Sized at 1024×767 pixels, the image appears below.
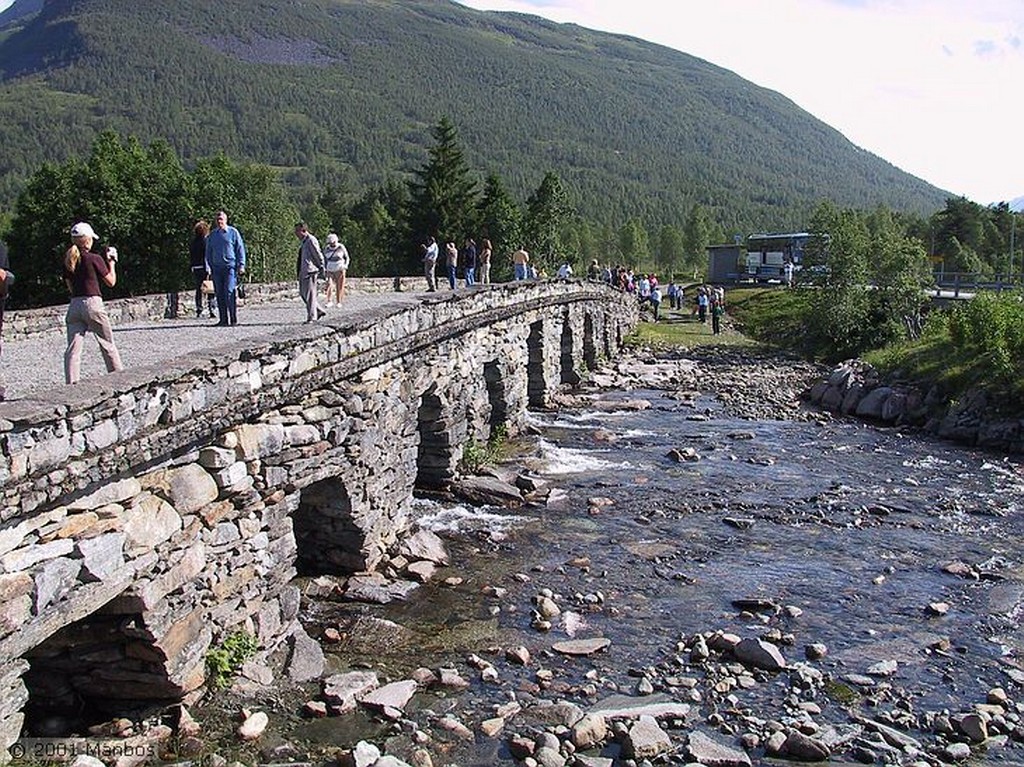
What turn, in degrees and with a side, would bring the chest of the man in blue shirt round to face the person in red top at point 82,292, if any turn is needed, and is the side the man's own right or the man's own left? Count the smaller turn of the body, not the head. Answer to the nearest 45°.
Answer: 0° — they already face them

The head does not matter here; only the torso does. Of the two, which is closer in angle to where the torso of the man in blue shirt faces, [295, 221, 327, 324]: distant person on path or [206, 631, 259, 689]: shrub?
the shrub

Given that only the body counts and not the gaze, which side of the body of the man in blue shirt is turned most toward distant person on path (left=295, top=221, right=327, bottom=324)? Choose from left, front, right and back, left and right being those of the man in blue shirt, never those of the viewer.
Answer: left

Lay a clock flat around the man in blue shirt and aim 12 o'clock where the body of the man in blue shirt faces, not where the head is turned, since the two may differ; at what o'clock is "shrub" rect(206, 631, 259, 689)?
The shrub is roughly at 12 o'clock from the man in blue shirt.

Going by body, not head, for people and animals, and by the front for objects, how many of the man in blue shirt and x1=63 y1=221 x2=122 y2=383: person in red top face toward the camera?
1

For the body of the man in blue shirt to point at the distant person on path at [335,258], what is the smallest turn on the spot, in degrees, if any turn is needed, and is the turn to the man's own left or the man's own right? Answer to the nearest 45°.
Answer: approximately 135° to the man's own left

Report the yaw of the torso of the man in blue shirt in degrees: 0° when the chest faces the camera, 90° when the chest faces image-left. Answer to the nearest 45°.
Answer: approximately 0°

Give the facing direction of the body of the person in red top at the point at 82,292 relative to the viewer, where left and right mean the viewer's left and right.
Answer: facing away from the viewer and to the right of the viewer

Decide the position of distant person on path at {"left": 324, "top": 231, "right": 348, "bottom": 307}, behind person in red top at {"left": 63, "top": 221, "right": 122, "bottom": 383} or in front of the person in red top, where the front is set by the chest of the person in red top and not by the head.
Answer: in front

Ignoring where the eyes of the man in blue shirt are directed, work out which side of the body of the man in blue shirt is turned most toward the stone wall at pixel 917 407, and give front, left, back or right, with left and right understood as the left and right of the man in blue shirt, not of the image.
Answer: left
